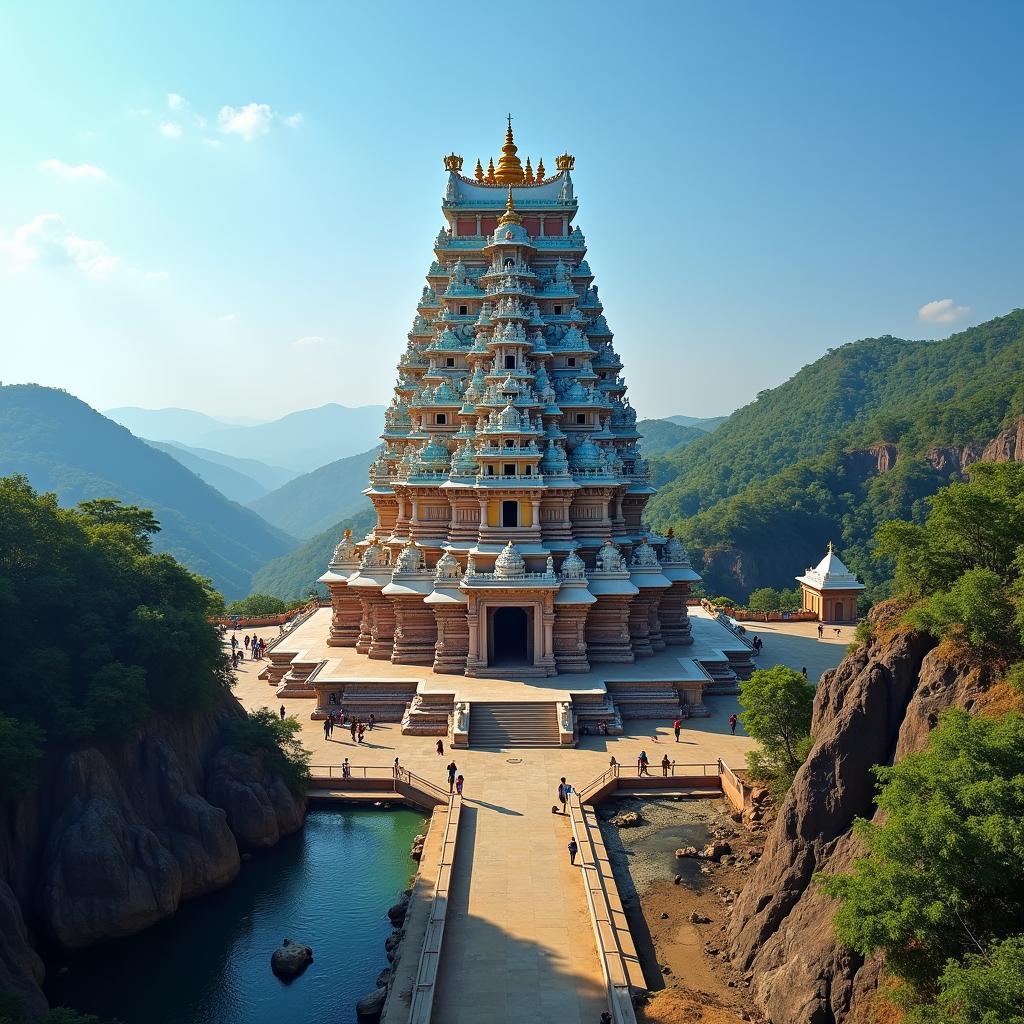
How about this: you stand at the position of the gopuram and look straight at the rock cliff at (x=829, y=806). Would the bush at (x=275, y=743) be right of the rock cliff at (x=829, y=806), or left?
right

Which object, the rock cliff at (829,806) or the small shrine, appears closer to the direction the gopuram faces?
the rock cliff

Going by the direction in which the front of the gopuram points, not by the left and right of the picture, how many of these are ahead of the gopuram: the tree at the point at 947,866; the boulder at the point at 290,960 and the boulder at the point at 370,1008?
3

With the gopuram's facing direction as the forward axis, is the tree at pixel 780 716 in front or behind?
in front

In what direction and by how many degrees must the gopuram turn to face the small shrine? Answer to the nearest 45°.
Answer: approximately 135° to its left

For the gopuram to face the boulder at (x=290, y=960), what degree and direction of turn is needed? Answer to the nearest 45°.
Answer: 0° — it already faces it

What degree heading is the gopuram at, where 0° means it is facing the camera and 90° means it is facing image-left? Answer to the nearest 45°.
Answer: approximately 0°

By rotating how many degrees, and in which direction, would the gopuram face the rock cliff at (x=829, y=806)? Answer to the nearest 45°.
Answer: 0° — it already faces it

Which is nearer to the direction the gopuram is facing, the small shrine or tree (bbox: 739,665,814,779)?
the tree

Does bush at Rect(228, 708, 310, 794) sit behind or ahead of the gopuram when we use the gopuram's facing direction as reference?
ahead
